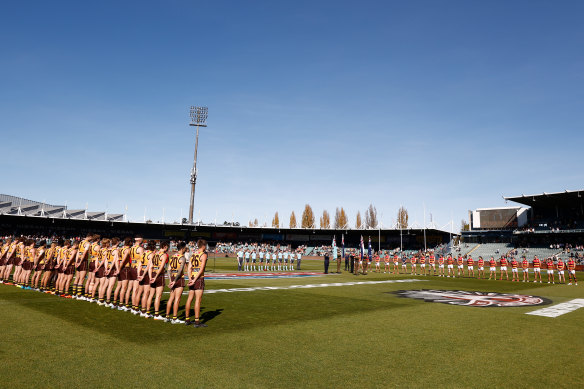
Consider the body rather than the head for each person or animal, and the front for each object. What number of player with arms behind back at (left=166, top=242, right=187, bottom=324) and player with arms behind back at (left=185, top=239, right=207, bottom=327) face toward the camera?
0

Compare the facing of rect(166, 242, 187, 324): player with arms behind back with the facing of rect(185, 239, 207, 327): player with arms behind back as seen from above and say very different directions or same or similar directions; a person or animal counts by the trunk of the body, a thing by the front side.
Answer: same or similar directions

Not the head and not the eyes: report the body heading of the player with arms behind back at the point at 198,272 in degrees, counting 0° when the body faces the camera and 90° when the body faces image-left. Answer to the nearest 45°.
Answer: approximately 225°

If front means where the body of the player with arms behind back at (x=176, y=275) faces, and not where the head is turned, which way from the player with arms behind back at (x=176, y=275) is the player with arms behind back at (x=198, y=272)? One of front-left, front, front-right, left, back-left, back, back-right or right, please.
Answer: right

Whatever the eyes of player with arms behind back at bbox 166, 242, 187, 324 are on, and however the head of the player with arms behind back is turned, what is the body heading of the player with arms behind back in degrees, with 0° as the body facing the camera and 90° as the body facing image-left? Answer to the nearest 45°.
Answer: approximately 225°

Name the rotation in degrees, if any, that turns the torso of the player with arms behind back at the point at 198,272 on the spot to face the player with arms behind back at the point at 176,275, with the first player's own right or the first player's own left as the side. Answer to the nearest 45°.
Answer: approximately 90° to the first player's own left
